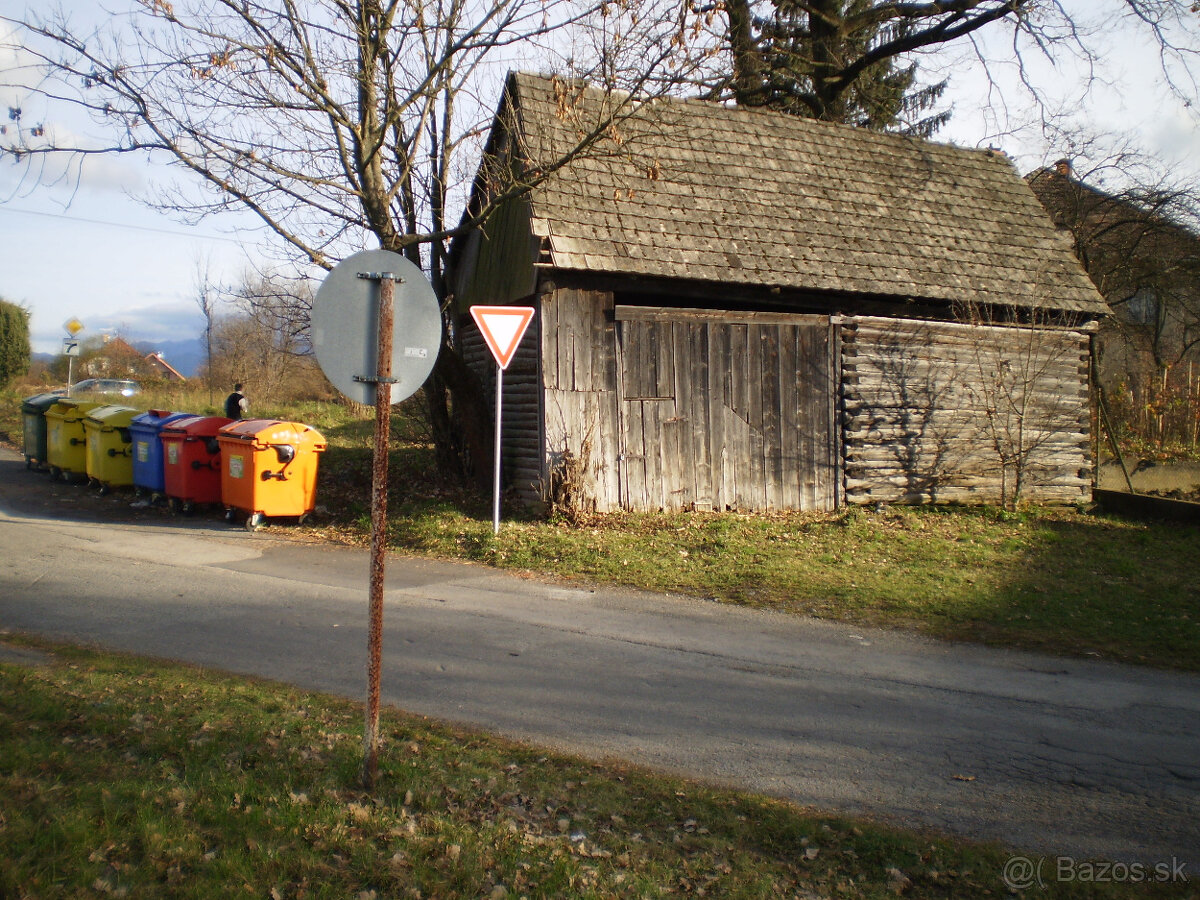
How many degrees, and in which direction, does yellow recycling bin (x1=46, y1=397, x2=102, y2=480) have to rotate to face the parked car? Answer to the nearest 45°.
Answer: approximately 135° to its right

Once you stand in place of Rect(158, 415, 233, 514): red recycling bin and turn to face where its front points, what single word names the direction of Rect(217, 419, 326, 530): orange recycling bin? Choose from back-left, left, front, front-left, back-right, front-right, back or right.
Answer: left

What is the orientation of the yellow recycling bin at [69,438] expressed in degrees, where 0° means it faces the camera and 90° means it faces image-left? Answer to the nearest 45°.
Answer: approximately 45°

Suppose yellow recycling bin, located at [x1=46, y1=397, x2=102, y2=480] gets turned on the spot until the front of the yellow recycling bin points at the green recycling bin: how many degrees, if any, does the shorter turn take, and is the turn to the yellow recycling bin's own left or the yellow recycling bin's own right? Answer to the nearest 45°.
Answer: approximately 135° to the yellow recycling bin's own right

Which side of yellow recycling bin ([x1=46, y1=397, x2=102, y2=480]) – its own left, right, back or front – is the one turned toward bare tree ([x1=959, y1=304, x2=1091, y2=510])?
left

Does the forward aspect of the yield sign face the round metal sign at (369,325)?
yes

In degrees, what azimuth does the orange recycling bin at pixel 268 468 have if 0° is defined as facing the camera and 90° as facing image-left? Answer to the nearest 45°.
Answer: approximately 45°

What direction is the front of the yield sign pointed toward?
toward the camera

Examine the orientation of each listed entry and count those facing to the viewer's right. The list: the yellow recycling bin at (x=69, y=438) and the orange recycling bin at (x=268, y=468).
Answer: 0

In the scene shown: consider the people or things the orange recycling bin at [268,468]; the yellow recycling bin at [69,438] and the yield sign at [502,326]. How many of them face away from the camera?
0

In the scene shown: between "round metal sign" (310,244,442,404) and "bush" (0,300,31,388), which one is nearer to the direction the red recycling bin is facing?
the round metal sign

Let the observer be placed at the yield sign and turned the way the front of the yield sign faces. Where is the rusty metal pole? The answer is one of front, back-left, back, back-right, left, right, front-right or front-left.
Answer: front

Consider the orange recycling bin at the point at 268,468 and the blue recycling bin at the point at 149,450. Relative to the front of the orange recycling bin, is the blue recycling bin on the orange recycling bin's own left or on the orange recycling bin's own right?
on the orange recycling bin's own right

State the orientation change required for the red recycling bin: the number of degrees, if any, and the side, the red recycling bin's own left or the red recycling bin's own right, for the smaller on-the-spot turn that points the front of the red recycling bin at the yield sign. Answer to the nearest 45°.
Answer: approximately 90° to the red recycling bin's own left

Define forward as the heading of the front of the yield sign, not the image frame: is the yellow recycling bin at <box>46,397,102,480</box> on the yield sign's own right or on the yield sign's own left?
on the yield sign's own right

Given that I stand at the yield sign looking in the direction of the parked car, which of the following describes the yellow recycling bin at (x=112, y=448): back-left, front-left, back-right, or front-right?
front-left

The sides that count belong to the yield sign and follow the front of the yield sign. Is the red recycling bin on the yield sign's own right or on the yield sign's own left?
on the yield sign's own right

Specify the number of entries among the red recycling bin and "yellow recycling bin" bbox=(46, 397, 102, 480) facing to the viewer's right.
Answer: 0
